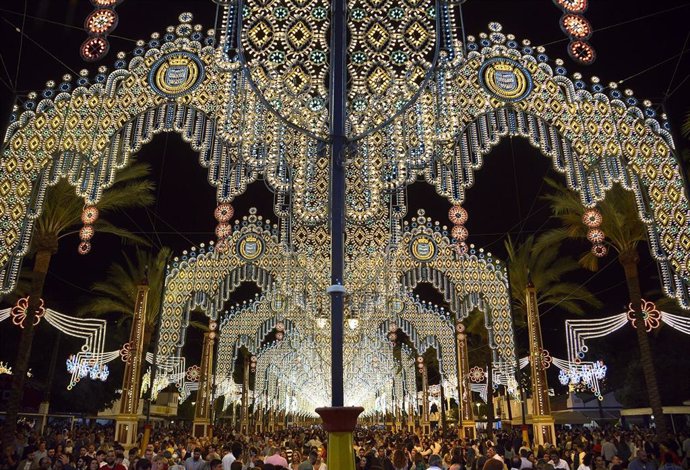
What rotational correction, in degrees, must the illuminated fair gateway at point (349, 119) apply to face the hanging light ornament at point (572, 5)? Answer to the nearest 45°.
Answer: approximately 45° to its left

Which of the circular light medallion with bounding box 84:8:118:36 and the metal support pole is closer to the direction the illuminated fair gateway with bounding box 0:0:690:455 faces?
the metal support pole

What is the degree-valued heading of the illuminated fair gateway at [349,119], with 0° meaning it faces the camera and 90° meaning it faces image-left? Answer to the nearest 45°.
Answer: approximately 0°

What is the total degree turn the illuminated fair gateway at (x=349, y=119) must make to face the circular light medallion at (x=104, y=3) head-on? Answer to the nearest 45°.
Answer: approximately 45° to its right

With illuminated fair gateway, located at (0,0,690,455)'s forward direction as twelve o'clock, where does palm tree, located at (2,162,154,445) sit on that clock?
The palm tree is roughly at 4 o'clock from the illuminated fair gateway.

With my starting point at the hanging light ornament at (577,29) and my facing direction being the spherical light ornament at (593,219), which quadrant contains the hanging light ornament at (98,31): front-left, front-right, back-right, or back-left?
back-left
